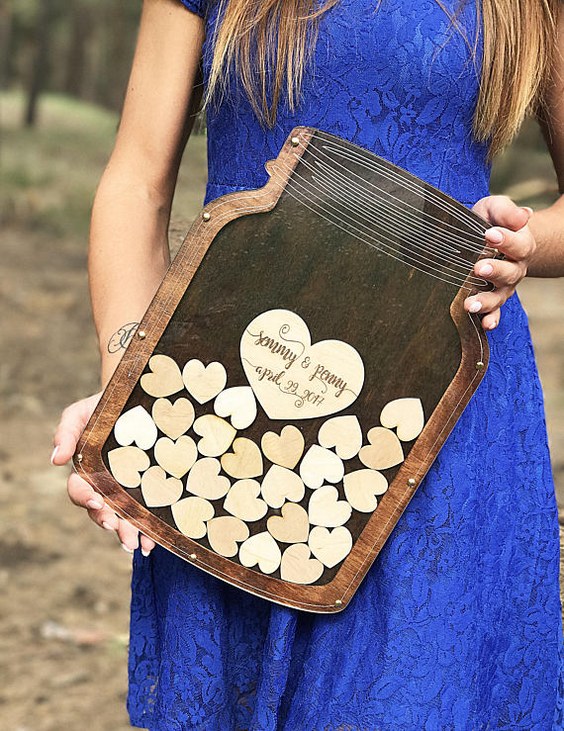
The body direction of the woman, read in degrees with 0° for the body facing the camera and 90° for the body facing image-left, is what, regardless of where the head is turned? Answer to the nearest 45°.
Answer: approximately 0°
